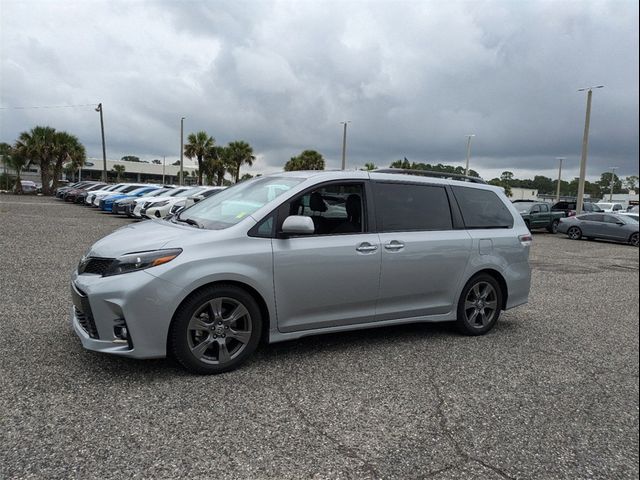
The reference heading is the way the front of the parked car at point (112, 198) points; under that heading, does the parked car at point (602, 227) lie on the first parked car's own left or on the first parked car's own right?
on the first parked car's own left

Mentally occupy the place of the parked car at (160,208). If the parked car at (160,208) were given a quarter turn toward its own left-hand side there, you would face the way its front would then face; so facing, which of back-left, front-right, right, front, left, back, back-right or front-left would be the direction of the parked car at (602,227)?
front-left

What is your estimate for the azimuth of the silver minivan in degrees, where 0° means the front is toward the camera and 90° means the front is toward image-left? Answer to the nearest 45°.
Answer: approximately 45°

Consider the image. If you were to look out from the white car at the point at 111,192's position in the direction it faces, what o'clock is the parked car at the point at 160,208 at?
The parked car is roughly at 10 o'clock from the white car.

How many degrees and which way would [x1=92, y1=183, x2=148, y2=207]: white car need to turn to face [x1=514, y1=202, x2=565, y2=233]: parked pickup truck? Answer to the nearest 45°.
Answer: approximately 90° to its left

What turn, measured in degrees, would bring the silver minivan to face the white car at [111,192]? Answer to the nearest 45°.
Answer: approximately 90° to its right

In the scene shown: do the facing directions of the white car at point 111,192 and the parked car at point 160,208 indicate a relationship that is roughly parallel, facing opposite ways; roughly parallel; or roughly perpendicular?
roughly parallel
